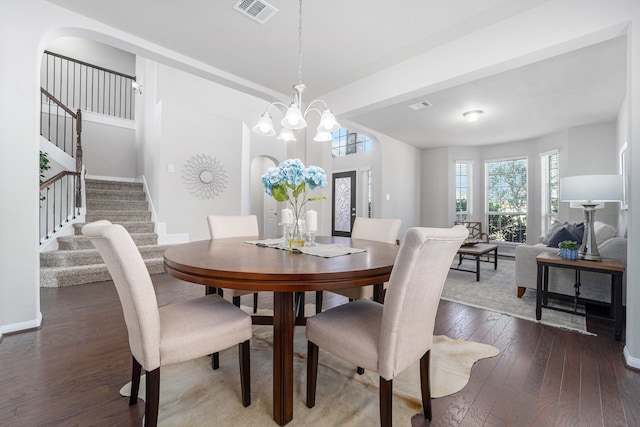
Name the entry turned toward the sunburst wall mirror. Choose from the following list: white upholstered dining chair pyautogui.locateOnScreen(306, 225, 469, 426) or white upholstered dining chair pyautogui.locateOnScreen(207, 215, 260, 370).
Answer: white upholstered dining chair pyautogui.locateOnScreen(306, 225, 469, 426)

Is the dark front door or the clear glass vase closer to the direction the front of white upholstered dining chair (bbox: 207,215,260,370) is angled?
the clear glass vase

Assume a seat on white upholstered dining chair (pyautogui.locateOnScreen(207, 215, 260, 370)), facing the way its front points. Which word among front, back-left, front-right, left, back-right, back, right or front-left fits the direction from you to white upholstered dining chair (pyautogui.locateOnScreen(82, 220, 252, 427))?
front-right

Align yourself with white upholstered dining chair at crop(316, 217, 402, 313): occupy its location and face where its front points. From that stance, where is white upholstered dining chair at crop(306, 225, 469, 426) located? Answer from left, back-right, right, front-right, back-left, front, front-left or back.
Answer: front-left

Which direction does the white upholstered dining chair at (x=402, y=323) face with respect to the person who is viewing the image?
facing away from the viewer and to the left of the viewer

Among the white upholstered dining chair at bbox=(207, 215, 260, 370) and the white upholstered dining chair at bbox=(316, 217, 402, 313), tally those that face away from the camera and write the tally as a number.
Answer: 0

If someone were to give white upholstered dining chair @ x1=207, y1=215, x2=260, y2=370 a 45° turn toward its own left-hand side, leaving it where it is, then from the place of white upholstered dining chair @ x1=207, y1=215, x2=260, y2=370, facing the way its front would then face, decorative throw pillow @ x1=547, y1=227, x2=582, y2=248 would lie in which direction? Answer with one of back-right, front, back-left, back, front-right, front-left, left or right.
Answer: front

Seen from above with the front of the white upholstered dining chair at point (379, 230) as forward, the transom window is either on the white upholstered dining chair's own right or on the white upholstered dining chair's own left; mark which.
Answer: on the white upholstered dining chair's own right

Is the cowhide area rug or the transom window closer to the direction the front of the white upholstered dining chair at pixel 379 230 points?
the cowhide area rug

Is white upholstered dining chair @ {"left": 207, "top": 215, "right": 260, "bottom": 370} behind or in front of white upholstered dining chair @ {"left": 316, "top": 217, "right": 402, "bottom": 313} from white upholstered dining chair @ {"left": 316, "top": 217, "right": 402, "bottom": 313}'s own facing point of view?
in front

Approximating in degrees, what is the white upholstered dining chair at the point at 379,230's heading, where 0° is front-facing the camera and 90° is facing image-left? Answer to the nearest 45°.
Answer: approximately 45°

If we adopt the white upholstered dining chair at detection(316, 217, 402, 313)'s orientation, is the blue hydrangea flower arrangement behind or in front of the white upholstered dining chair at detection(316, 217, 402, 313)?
in front

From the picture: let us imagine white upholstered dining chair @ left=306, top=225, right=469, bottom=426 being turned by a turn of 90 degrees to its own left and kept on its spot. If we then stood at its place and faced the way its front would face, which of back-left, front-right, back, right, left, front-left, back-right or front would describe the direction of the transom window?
back-right

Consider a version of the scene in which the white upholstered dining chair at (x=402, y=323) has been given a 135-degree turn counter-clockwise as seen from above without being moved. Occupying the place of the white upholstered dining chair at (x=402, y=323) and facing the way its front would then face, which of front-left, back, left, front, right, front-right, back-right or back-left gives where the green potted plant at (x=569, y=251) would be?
back-left

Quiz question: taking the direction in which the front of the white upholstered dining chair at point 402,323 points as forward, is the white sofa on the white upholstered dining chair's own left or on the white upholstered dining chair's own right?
on the white upholstered dining chair's own right

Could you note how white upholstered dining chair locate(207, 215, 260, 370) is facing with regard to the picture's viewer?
facing the viewer and to the right of the viewer

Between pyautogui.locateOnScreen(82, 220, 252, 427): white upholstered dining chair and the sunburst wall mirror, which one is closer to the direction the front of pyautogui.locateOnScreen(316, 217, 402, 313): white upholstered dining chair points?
the white upholstered dining chair
